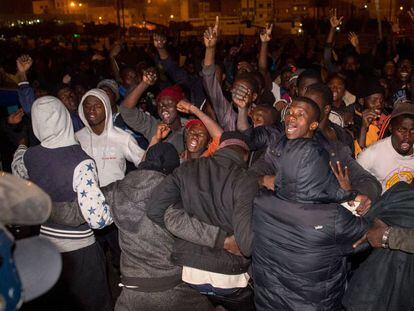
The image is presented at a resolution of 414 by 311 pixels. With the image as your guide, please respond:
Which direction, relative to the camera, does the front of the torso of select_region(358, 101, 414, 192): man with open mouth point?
toward the camera
